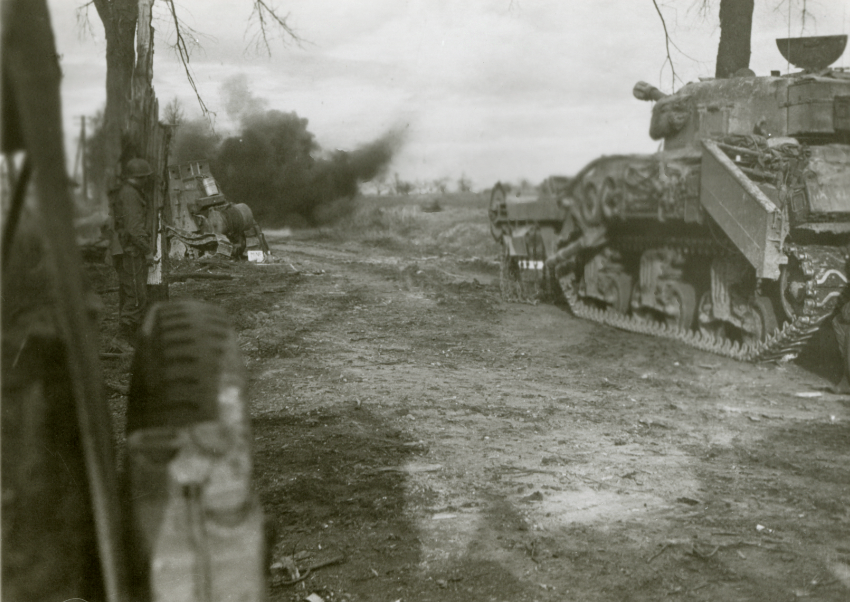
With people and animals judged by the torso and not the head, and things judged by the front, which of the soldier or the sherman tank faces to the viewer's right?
the soldier

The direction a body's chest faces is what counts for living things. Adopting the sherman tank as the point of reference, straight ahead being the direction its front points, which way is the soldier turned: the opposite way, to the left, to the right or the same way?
to the right

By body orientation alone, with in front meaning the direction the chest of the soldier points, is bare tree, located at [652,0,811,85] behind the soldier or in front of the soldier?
in front

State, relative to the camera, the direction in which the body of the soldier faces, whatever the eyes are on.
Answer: to the viewer's right

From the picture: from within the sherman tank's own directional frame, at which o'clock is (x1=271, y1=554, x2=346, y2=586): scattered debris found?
The scattered debris is roughly at 8 o'clock from the sherman tank.

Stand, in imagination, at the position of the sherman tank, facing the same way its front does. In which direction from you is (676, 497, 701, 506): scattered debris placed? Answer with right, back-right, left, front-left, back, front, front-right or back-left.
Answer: back-left

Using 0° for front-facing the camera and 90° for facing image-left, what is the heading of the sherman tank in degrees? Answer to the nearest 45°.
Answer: approximately 135°
